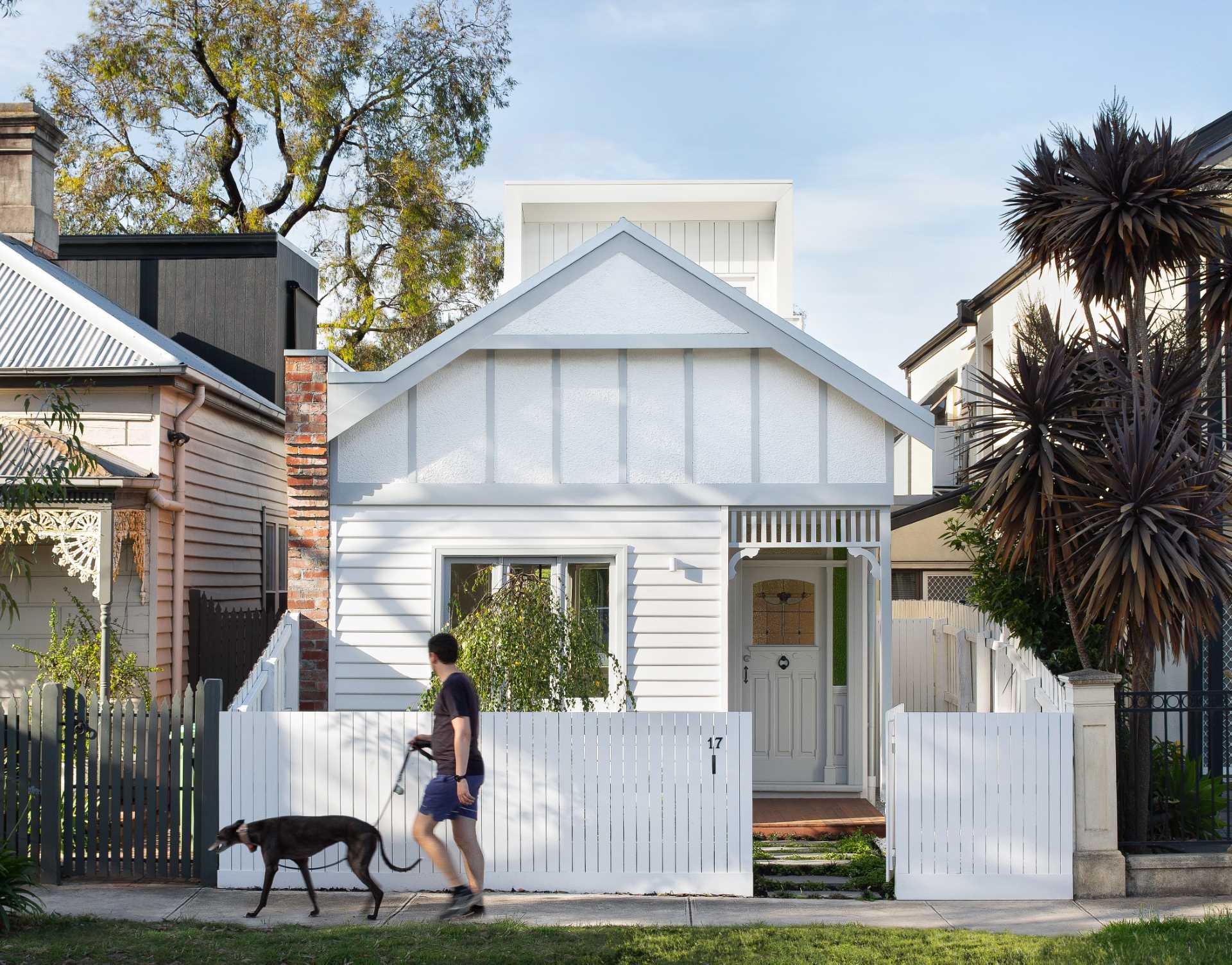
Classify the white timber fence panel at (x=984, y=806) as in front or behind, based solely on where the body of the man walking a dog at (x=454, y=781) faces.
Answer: behind

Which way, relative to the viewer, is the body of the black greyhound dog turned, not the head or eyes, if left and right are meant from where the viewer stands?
facing to the left of the viewer

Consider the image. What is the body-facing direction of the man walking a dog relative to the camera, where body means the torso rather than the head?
to the viewer's left

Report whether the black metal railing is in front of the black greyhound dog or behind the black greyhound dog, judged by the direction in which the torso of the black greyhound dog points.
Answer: behind

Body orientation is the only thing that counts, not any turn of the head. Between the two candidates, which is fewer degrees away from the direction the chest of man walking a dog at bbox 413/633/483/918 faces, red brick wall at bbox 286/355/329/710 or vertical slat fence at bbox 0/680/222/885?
the vertical slat fence

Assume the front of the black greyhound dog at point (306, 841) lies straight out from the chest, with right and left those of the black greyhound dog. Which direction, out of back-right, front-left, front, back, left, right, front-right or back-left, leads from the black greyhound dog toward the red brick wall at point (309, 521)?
right

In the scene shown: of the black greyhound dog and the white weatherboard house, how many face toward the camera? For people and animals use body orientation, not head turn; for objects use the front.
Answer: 1

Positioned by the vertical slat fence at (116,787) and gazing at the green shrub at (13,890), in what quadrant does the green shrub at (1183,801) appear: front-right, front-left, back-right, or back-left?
back-left

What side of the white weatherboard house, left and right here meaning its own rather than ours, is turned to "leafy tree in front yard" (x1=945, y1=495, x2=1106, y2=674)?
left

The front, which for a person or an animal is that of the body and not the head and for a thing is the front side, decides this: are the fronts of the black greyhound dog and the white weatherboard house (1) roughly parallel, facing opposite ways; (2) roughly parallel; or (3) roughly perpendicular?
roughly perpendicular
